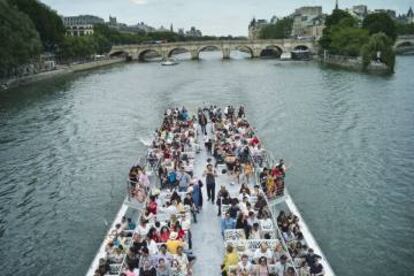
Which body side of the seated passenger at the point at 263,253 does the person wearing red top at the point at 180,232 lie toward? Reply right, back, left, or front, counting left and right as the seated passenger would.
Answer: right

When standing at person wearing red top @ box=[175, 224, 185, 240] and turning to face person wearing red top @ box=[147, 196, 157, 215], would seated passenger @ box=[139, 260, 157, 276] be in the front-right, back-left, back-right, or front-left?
back-left

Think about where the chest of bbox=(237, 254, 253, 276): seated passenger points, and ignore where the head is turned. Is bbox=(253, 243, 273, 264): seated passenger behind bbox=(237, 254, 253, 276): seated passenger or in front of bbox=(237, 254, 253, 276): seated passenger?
behind

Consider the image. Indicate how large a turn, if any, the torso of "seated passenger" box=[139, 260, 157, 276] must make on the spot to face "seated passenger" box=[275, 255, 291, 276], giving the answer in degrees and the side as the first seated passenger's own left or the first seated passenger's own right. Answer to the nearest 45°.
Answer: approximately 90° to the first seated passenger's own left

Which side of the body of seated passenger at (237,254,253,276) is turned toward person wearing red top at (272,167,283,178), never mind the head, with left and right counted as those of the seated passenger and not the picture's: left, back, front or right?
back

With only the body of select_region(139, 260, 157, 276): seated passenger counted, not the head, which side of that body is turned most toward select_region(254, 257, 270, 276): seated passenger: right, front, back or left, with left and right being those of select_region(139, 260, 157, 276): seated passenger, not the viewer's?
left

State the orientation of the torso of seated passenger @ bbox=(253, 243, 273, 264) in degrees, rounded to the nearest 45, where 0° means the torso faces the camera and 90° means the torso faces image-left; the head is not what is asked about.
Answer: approximately 0°

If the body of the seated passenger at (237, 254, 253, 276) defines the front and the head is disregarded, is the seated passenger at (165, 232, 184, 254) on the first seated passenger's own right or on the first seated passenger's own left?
on the first seated passenger's own right
